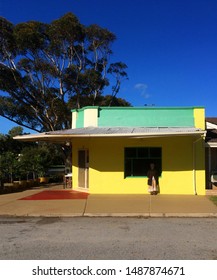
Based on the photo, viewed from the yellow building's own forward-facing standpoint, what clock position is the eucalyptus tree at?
The eucalyptus tree is roughly at 5 o'clock from the yellow building.

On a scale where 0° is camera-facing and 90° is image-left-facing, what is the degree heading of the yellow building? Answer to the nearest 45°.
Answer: approximately 0°

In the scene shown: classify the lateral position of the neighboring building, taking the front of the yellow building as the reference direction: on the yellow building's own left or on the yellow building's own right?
on the yellow building's own left
